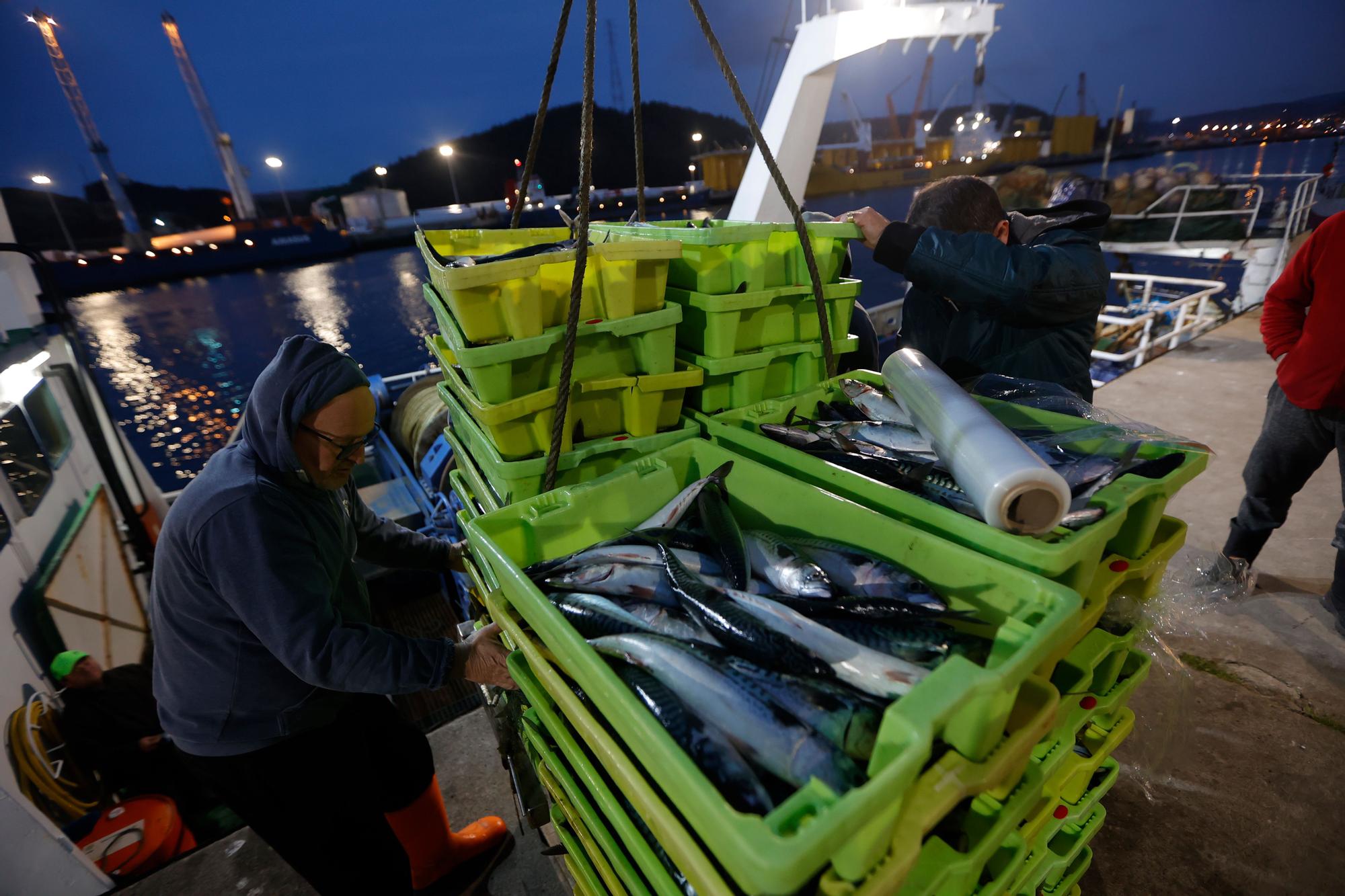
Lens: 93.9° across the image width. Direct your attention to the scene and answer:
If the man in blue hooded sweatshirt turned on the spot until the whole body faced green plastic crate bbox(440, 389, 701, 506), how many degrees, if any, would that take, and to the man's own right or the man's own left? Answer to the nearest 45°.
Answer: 0° — they already face it

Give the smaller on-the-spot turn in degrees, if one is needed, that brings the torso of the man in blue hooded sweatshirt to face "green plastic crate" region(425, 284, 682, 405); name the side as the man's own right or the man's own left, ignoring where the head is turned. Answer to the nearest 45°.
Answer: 0° — they already face it

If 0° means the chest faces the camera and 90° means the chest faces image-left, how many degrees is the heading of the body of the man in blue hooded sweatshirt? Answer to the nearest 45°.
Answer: approximately 270°

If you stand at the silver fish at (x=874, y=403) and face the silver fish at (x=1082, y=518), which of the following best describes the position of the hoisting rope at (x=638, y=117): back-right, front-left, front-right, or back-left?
back-right

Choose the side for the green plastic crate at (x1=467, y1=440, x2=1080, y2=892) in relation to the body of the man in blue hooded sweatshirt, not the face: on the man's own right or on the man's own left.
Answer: on the man's own right

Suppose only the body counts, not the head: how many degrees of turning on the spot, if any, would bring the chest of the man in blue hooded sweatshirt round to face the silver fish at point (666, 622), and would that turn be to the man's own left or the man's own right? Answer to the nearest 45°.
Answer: approximately 45° to the man's own right
